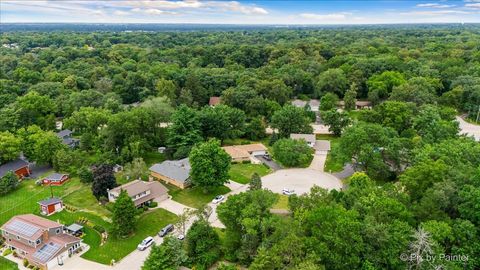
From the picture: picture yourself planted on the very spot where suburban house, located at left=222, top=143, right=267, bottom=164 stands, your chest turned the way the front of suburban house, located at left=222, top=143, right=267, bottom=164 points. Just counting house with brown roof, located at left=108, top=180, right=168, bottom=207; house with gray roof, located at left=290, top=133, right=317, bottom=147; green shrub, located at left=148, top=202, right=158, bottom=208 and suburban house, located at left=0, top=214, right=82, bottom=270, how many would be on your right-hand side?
3

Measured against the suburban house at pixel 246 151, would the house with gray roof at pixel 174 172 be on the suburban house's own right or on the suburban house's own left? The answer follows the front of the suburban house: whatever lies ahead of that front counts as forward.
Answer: on the suburban house's own right

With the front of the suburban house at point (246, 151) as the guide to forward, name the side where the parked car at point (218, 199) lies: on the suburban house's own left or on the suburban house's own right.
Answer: on the suburban house's own right

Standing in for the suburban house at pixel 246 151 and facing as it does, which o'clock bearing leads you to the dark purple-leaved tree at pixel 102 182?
The dark purple-leaved tree is roughly at 3 o'clock from the suburban house.

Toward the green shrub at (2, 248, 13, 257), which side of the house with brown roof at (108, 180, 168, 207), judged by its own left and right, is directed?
right

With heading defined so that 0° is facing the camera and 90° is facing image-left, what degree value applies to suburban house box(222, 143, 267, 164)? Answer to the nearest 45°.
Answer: approximately 315°

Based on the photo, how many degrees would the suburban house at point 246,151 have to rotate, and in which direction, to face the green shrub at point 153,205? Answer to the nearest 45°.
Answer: approximately 90° to its right

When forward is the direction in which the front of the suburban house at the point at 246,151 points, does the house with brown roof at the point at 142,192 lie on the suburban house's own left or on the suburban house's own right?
on the suburban house's own right

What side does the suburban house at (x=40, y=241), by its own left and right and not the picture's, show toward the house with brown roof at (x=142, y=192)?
left

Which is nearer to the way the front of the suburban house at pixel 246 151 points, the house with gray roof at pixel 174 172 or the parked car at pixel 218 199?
the parked car

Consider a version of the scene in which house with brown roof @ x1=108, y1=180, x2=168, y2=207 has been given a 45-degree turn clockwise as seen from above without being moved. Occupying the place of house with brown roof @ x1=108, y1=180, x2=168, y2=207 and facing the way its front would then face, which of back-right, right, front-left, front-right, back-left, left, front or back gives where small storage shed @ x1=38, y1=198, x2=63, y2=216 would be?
right

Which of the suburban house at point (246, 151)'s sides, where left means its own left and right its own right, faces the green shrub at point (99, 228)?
right
